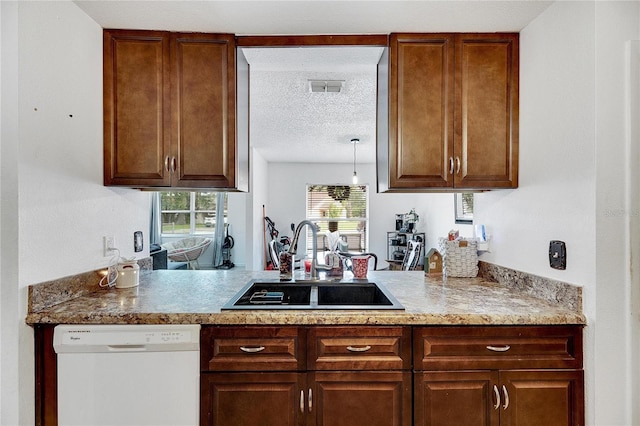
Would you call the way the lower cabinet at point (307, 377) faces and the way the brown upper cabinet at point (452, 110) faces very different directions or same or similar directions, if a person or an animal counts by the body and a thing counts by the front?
same or similar directions

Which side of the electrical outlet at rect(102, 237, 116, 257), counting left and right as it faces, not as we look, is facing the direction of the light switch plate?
front

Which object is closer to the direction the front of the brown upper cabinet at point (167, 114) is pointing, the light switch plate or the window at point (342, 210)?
the light switch plate

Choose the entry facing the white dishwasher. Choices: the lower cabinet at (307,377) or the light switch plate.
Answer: the light switch plate

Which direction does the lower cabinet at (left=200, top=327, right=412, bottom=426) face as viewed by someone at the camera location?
facing the viewer

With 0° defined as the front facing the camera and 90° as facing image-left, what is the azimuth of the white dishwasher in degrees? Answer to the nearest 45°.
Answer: approximately 0°

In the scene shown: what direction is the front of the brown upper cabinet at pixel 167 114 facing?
toward the camera

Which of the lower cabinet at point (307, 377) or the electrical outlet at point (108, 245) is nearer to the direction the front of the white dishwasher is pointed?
the lower cabinet

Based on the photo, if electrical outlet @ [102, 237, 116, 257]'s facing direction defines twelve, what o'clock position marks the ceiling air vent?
The ceiling air vent is roughly at 10 o'clock from the electrical outlet.

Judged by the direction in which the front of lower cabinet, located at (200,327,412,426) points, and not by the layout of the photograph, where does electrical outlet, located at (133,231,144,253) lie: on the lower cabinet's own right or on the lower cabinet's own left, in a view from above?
on the lower cabinet's own right

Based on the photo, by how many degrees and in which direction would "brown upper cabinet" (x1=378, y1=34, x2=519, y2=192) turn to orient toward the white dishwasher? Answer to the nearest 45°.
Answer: approximately 45° to its right

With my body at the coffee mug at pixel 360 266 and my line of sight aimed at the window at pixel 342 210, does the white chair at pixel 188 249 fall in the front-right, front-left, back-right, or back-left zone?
front-left

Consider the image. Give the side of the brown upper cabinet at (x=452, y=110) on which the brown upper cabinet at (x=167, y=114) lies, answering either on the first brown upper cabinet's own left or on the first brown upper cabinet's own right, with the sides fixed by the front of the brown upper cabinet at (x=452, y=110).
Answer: on the first brown upper cabinet's own right

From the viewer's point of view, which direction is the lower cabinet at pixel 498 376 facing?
toward the camera

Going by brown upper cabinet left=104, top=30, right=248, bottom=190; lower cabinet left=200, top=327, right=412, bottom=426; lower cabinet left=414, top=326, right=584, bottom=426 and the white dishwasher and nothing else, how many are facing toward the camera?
4
